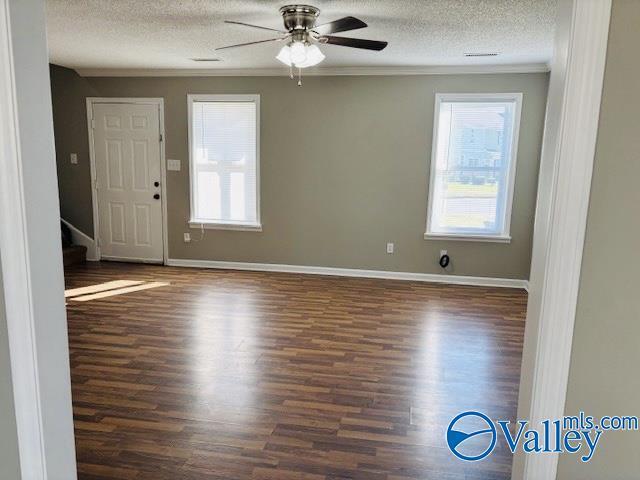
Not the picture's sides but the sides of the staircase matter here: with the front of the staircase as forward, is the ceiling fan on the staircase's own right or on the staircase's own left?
on the staircase's own right

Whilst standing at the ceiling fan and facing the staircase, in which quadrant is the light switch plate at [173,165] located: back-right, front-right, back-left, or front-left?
front-right

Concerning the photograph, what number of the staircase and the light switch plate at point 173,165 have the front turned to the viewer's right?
1

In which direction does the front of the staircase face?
to the viewer's right

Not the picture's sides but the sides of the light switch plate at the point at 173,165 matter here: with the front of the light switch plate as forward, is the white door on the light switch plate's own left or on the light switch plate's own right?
on the light switch plate's own right

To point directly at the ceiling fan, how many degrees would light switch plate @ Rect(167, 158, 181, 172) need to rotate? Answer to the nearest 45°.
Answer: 0° — it already faces it

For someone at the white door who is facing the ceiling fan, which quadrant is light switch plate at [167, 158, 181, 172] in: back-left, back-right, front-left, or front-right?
front-left

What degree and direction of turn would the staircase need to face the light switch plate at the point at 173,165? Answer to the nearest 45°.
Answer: approximately 45° to its right

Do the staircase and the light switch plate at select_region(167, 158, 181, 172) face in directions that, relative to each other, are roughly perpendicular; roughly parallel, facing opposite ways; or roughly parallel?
roughly perpendicular

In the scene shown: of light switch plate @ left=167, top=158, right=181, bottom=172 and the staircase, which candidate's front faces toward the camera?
the light switch plate

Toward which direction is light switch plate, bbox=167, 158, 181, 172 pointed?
toward the camera
